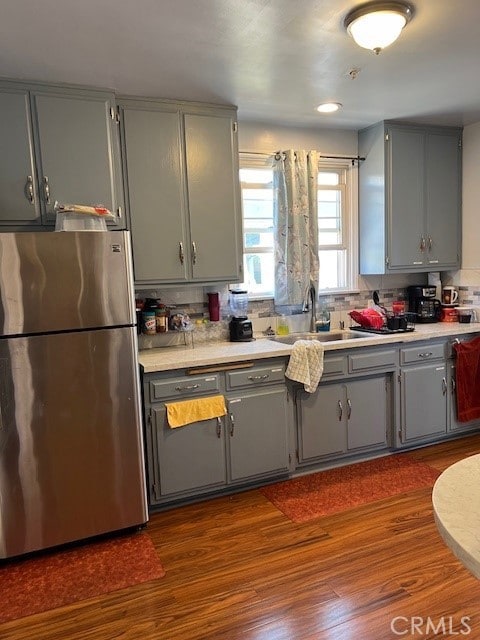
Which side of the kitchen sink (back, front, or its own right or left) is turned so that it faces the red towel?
left

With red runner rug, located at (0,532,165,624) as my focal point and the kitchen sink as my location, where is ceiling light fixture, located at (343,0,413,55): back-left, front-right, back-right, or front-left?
front-left

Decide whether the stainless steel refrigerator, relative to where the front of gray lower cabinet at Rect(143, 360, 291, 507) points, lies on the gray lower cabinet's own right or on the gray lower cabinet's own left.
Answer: on the gray lower cabinet's own right

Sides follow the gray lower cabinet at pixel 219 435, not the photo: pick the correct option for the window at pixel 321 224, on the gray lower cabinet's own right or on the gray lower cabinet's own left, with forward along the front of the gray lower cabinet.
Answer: on the gray lower cabinet's own left

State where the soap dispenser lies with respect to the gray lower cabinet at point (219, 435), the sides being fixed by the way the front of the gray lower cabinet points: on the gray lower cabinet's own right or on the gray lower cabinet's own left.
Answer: on the gray lower cabinet's own left

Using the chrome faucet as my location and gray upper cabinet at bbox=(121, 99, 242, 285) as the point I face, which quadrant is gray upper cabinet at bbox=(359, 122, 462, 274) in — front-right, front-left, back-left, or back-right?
back-left

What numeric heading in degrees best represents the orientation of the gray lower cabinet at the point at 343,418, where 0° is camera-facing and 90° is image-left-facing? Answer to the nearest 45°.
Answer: approximately 315°

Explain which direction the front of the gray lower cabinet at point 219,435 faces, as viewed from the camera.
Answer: facing the viewer and to the right of the viewer

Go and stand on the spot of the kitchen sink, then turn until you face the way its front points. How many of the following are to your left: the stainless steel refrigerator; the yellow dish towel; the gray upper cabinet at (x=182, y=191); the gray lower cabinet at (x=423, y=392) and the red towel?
2

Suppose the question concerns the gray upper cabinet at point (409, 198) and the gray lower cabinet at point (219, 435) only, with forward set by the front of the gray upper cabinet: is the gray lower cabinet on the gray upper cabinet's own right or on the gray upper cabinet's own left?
on the gray upper cabinet's own right

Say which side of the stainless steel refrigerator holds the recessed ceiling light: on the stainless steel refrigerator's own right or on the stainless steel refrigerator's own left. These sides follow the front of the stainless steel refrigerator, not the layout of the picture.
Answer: on the stainless steel refrigerator's own left

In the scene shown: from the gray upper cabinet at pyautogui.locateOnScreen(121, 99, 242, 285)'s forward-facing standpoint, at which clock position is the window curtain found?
The window curtain is roughly at 8 o'clock from the gray upper cabinet.

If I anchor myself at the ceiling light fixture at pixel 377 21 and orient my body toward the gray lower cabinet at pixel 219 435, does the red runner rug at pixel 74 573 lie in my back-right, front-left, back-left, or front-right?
front-left

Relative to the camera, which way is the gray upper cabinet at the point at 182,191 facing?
toward the camera

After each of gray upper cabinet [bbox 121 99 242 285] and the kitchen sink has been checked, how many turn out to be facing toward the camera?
2

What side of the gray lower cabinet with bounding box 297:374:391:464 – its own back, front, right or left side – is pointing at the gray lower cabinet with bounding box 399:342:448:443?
left
